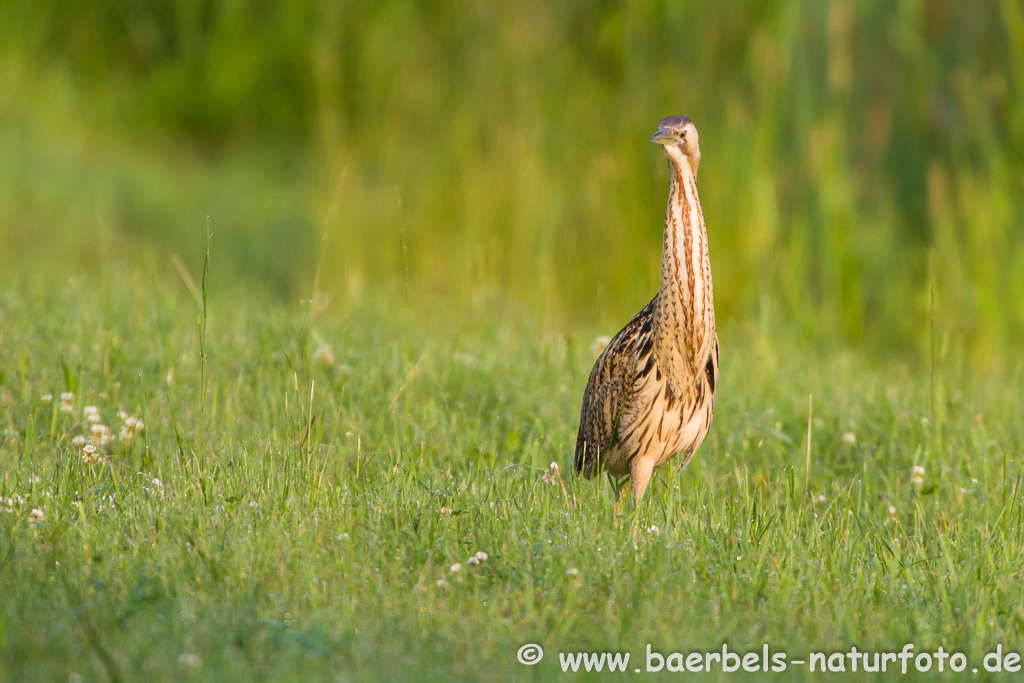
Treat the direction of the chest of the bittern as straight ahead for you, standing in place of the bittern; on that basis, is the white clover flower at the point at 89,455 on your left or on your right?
on your right

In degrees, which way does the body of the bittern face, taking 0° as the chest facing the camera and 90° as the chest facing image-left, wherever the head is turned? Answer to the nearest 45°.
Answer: approximately 315°
